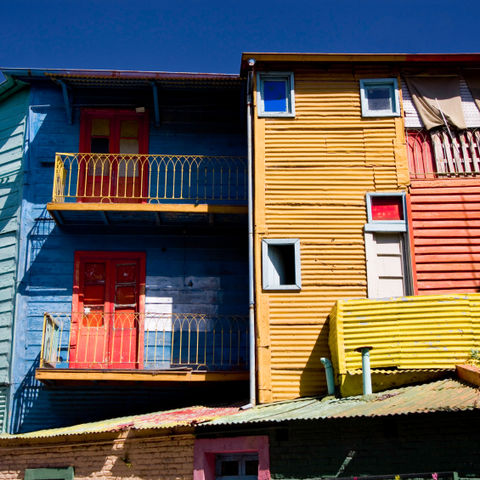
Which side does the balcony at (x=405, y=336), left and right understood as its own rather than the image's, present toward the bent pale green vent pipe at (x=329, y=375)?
right

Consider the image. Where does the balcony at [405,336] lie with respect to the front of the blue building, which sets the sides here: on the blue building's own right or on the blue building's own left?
on the blue building's own left

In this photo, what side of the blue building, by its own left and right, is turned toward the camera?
front

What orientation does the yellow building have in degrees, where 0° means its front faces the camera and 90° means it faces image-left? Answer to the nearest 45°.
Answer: approximately 0°

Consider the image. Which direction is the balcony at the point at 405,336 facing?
toward the camera

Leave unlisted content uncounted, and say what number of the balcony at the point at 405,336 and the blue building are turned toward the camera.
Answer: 2

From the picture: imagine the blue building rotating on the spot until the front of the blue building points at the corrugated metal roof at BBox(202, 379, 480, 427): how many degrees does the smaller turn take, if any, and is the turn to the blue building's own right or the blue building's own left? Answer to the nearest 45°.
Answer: approximately 45° to the blue building's own left

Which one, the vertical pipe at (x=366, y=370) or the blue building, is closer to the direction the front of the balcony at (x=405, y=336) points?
the vertical pipe

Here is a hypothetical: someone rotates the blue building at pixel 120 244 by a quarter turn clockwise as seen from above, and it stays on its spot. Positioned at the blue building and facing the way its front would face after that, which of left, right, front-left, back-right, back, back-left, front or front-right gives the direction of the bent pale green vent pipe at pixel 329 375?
back-left

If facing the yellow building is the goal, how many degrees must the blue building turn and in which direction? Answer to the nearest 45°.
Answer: approximately 45° to its left

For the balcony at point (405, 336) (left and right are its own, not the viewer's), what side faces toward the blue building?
right

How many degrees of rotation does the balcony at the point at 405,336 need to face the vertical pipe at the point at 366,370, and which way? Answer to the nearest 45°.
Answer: approximately 45° to its right
